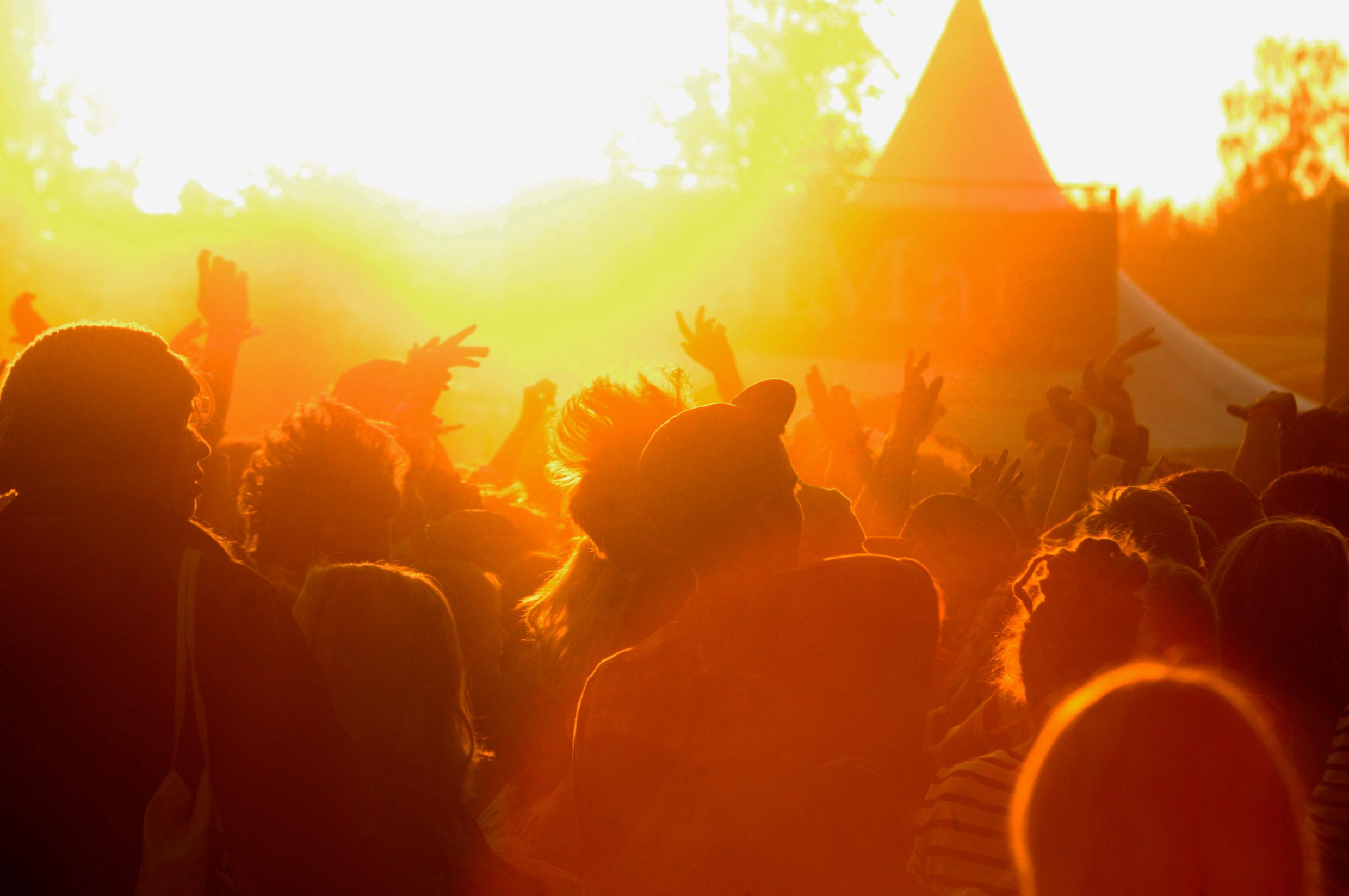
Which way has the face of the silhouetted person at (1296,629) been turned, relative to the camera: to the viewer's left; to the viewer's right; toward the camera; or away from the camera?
away from the camera

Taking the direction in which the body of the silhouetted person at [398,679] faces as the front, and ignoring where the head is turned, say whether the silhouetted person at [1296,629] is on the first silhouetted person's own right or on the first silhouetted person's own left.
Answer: on the first silhouetted person's own right

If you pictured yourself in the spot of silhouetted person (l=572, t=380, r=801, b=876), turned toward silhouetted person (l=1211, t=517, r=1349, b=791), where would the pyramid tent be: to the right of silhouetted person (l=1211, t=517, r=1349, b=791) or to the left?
left

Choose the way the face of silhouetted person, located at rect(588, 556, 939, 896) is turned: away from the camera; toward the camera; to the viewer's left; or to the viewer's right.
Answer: away from the camera

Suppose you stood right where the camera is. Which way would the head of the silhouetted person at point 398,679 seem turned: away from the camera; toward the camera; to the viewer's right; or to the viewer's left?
away from the camera

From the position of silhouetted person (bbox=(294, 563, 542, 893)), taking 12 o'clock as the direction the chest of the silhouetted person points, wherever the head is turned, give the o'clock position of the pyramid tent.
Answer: The pyramid tent is roughly at 1 o'clock from the silhouetted person.

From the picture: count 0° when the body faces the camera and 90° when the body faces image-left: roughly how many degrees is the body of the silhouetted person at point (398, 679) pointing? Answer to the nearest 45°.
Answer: approximately 180°
